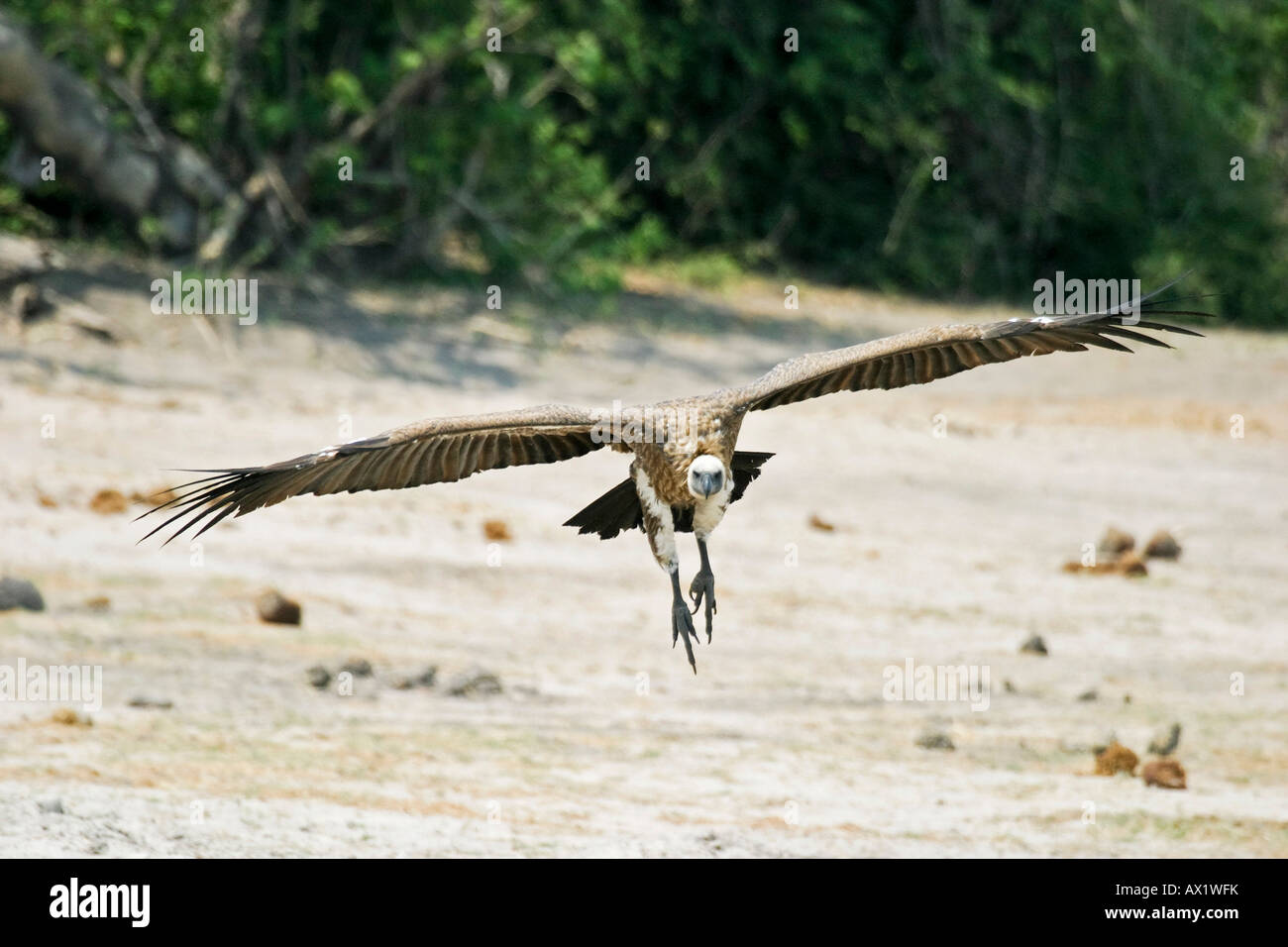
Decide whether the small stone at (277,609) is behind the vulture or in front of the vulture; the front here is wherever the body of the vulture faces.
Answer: behind

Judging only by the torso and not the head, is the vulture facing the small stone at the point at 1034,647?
no

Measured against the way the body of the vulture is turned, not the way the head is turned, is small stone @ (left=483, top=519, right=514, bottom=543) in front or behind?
behind

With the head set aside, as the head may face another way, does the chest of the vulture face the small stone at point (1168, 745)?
no

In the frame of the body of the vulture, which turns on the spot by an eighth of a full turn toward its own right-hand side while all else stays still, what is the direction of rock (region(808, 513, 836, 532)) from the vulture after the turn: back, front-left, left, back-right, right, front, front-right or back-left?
back-right

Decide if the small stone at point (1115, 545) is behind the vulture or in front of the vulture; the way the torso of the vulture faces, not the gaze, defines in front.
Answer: behind

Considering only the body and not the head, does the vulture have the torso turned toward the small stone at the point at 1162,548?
no

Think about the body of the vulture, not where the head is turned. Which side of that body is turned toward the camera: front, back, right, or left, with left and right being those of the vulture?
front

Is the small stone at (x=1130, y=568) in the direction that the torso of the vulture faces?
no

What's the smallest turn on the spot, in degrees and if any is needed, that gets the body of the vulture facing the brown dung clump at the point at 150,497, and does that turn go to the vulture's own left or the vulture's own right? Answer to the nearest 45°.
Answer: approximately 135° to the vulture's own right

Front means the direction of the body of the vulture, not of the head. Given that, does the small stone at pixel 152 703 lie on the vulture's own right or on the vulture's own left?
on the vulture's own right

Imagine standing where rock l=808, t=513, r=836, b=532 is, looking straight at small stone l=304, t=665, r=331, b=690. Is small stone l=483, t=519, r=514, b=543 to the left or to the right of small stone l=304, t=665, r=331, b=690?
right

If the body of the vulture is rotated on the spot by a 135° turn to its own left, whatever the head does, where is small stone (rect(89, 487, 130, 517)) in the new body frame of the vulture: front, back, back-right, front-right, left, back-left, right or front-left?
left
